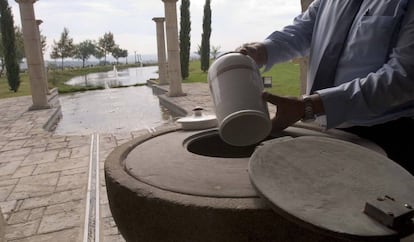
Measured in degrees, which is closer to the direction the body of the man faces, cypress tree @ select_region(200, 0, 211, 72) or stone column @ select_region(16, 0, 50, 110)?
the stone column

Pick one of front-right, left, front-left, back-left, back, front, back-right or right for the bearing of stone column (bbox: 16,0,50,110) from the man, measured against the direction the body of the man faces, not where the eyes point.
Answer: right

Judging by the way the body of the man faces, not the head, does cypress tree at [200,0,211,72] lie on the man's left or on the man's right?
on the man's right

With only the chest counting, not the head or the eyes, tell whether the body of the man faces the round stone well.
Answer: yes

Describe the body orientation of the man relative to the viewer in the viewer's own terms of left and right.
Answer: facing the viewer and to the left of the viewer

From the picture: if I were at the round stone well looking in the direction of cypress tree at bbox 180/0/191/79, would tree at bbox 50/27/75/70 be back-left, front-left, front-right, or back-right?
front-left

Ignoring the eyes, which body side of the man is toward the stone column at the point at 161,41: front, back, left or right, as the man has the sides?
right

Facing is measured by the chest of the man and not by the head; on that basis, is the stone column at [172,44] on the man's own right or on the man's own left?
on the man's own right

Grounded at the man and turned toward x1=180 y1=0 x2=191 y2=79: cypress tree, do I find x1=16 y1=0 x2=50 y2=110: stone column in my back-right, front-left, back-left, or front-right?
front-left

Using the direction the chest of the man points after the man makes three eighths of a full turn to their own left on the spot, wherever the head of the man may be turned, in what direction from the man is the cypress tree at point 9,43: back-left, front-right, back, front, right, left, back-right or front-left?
back-left

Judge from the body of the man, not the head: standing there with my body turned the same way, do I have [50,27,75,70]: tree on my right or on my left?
on my right

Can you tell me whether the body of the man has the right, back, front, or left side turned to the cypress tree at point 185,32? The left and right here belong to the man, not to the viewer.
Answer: right

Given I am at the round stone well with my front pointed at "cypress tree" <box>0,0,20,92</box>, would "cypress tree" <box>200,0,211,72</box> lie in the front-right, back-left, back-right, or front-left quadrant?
front-right
